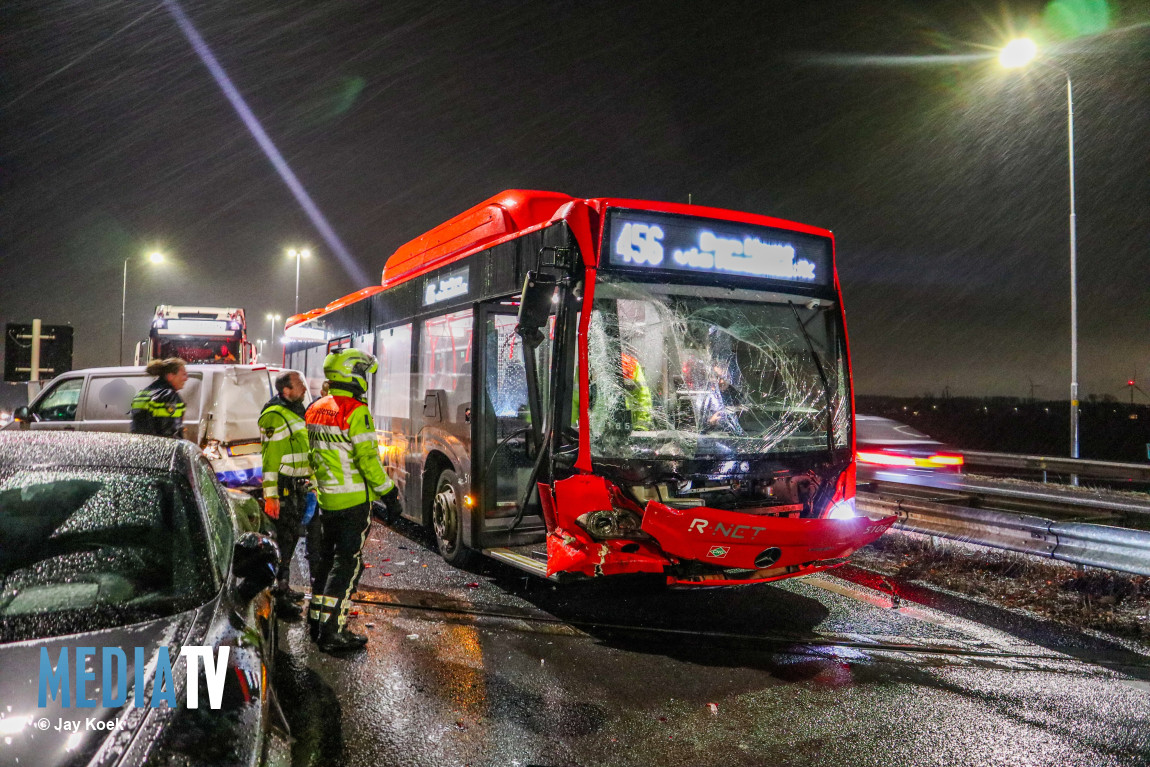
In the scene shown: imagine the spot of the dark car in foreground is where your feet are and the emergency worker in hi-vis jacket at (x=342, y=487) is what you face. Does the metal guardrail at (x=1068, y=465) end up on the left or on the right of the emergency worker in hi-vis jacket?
right

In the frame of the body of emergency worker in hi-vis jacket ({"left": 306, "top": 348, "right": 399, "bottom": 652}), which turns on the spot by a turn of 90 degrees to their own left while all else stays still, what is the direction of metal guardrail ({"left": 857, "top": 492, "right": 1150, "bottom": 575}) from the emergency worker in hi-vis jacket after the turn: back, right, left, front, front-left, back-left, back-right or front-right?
back-right

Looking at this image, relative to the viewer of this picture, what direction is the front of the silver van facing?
facing away from the viewer and to the left of the viewer

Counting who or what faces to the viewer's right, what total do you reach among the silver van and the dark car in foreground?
0

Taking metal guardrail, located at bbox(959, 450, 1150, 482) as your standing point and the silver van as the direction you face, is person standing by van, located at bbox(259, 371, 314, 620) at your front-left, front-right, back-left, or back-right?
front-left

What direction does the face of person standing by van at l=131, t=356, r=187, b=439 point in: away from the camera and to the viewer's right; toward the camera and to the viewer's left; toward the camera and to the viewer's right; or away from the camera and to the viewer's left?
toward the camera and to the viewer's right

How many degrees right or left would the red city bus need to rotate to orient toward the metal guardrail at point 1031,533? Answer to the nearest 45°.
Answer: approximately 45° to its left

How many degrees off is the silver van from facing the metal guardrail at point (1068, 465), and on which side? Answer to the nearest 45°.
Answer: approximately 135° to its right
